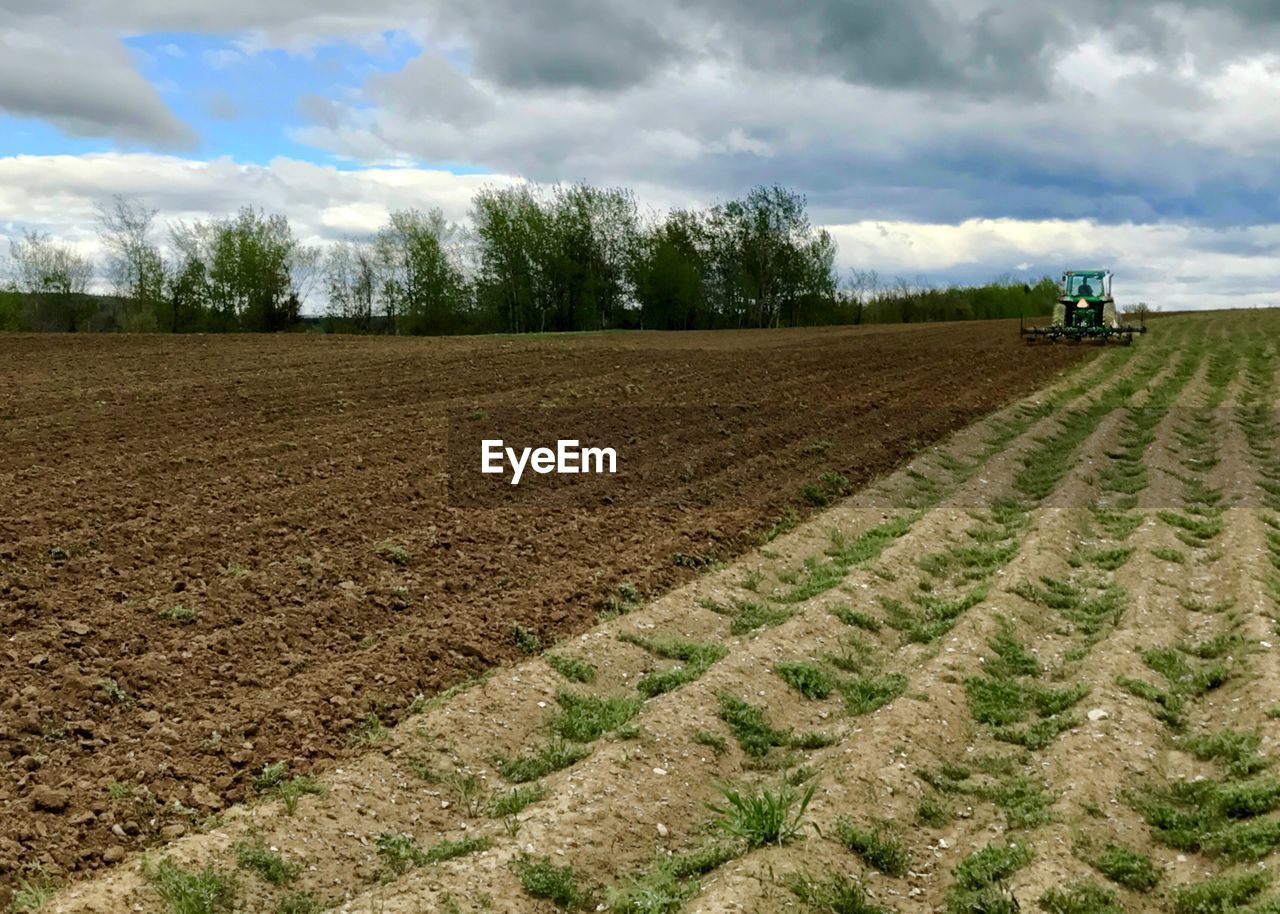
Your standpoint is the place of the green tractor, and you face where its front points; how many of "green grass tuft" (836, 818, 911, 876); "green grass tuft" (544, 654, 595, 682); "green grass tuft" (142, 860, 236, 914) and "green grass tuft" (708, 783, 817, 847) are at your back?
4

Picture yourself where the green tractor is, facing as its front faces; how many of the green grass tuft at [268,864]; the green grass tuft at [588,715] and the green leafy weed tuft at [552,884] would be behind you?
3

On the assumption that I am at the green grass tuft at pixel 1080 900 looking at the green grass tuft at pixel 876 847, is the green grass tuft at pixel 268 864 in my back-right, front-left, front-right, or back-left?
front-left

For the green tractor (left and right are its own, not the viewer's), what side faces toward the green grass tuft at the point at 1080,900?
back

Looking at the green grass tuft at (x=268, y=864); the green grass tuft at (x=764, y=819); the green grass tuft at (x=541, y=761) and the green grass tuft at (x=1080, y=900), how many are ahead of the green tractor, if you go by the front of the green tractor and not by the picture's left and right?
0

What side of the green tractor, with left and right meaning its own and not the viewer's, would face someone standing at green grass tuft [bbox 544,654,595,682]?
back

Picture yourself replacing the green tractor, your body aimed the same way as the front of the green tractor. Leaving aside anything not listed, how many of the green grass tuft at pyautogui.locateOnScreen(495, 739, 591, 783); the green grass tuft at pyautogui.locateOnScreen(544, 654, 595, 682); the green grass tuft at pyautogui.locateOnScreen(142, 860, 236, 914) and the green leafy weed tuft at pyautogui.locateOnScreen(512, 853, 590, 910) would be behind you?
4

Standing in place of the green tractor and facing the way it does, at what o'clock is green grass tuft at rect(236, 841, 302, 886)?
The green grass tuft is roughly at 6 o'clock from the green tractor.

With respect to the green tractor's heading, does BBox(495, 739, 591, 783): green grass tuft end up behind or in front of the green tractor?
behind

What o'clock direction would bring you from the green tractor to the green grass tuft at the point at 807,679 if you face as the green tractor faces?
The green grass tuft is roughly at 6 o'clock from the green tractor.

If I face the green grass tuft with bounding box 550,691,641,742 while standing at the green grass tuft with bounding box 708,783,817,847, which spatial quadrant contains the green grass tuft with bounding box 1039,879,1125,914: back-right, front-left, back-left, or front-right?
back-right

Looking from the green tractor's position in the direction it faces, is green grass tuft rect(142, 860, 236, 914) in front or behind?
behind

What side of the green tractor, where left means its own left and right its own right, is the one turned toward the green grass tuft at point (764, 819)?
back

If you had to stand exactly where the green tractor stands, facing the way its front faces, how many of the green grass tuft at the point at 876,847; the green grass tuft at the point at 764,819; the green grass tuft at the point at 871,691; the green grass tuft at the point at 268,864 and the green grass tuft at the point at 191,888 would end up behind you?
5

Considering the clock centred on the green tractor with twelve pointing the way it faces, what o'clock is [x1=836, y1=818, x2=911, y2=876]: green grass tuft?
The green grass tuft is roughly at 6 o'clock from the green tractor.

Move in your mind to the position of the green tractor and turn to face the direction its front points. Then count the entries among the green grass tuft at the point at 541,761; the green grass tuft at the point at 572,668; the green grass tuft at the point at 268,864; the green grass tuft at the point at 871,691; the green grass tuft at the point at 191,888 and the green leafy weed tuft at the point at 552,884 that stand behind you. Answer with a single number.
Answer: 6

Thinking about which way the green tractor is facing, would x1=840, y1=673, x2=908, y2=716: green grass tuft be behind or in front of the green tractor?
behind

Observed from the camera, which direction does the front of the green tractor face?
facing away from the viewer
